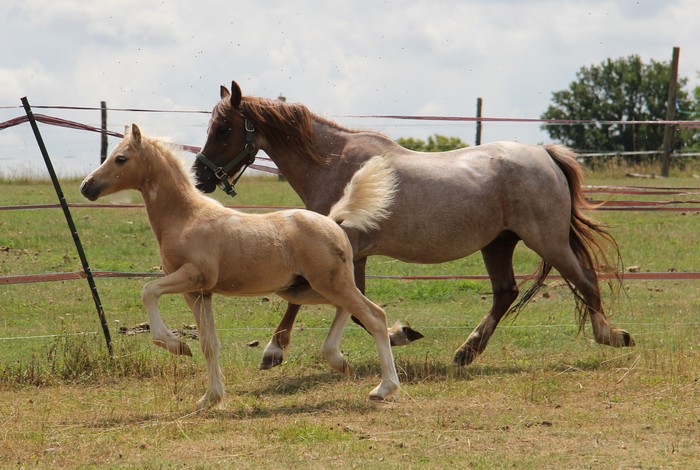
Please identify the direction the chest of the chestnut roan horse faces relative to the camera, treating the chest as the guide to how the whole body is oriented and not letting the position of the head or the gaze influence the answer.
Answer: to the viewer's left

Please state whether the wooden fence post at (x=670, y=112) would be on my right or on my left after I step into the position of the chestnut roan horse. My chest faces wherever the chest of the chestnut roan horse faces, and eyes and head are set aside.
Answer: on my right

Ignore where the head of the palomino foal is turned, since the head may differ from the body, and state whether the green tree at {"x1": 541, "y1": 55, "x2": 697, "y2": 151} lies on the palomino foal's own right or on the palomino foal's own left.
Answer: on the palomino foal's own right

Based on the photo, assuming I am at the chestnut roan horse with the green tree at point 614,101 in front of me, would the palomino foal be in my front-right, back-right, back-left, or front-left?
back-left

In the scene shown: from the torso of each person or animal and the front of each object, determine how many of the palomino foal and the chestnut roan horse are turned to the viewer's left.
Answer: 2

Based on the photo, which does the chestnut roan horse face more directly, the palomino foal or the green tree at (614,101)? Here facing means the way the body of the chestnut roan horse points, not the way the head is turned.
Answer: the palomino foal

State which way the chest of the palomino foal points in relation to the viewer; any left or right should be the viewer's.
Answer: facing to the left of the viewer
